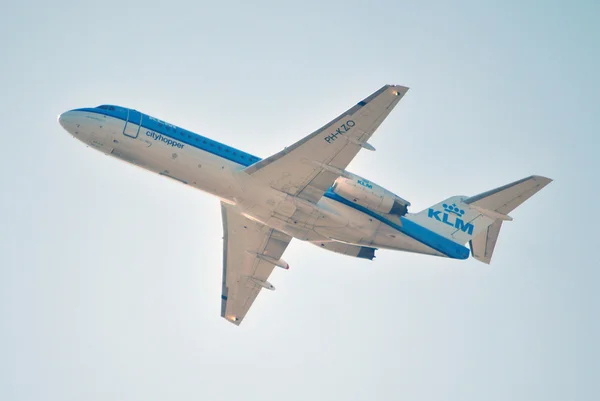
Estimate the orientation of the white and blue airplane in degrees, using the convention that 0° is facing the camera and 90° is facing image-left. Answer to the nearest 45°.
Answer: approximately 90°
